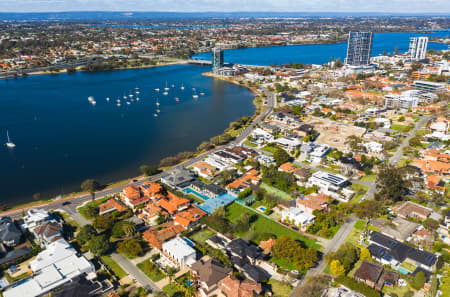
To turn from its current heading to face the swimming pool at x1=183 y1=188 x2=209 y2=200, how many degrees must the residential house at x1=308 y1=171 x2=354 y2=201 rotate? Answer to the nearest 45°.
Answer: approximately 135° to its right

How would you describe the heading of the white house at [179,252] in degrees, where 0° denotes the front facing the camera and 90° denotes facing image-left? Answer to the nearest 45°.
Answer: approximately 45°

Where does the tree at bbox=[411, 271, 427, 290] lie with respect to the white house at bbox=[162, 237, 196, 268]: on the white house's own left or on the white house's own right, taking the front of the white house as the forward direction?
on the white house's own left

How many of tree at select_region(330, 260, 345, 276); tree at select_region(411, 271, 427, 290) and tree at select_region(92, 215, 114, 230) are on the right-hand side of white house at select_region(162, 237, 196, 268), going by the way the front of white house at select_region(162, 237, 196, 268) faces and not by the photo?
1

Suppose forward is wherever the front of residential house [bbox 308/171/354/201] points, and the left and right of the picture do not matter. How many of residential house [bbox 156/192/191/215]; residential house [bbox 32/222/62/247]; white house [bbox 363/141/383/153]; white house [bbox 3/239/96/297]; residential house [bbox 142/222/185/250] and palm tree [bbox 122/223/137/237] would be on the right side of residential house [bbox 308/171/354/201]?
5

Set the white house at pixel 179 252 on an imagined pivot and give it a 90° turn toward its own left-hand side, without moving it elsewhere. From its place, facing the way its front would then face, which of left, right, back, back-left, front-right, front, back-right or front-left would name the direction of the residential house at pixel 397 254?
front-left

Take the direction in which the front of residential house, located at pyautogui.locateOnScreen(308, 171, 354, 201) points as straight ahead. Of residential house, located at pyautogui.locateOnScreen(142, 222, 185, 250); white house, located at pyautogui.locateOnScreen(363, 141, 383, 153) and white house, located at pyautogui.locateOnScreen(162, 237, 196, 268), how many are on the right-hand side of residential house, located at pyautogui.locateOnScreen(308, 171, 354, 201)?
2

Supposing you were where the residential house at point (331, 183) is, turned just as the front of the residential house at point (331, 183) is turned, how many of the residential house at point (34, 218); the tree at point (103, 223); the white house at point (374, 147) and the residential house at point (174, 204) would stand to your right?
3
